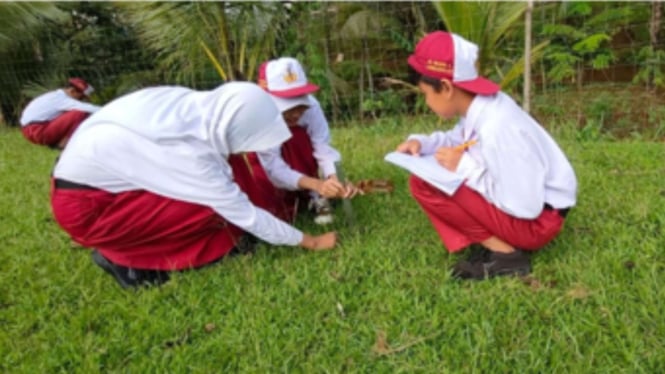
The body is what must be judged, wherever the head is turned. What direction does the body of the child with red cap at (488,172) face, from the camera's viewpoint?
to the viewer's left

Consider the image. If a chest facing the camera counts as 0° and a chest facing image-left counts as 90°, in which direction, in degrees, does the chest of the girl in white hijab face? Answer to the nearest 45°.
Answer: approximately 270°

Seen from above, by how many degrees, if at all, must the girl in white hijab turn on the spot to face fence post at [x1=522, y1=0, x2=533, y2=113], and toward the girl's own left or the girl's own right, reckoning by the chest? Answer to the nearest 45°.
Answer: approximately 45° to the girl's own left

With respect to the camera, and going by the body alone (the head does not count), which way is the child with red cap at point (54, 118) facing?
to the viewer's right

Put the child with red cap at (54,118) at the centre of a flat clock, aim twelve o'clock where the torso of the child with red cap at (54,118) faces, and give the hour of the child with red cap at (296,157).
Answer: the child with red cap at (296,157) is roughly at 2 o'clock from the child with red cap at (54,118).

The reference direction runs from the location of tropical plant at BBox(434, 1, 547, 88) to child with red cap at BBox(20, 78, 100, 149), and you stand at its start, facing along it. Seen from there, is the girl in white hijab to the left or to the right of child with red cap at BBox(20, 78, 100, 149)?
left

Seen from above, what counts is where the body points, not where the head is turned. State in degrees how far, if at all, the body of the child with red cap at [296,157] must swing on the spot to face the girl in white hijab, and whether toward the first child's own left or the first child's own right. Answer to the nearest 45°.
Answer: approximately 90° to the first child's own right

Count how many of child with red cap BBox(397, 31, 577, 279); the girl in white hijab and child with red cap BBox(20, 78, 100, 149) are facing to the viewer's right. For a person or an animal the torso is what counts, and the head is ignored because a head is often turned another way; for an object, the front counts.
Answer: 2

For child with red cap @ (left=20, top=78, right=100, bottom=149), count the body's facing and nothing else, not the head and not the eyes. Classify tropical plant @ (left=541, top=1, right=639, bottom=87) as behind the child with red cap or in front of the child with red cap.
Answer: in front

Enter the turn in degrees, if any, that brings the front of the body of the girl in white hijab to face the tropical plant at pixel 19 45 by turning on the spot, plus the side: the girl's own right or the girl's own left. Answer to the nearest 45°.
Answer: approximately 90° to the girl's own left

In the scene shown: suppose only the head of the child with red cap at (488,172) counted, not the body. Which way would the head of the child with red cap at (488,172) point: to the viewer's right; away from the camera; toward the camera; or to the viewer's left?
to the viewer's left
